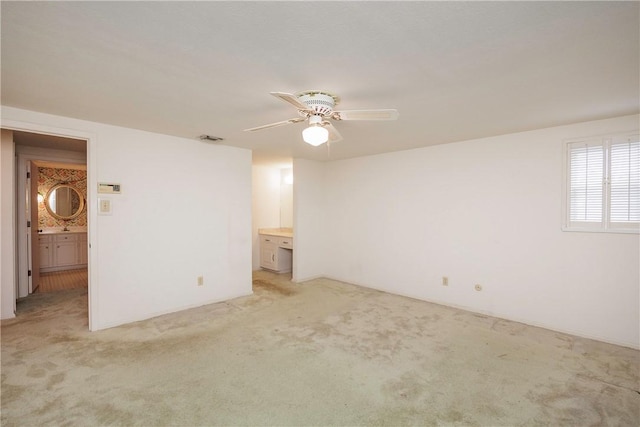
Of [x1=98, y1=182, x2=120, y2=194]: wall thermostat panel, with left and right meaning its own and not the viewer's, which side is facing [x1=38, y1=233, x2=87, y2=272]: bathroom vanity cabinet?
back

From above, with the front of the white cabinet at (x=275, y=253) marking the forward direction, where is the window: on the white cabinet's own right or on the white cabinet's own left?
on the white cabinet's own left

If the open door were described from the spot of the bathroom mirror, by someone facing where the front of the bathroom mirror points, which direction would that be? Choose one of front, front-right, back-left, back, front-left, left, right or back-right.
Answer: front

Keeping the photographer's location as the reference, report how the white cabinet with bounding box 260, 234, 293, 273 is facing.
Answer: facing the viewer and to the left of the viewer

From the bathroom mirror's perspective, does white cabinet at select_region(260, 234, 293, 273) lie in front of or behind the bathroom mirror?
in front

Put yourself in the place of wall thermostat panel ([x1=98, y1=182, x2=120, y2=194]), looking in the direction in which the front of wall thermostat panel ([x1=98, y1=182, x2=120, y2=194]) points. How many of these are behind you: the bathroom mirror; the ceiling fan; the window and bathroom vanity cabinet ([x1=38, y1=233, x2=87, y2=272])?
2

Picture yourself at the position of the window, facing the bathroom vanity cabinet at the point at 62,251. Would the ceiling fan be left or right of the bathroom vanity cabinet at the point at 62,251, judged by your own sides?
left

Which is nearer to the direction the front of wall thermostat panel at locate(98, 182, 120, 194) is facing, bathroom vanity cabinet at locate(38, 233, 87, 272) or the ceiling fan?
the ceiling fan

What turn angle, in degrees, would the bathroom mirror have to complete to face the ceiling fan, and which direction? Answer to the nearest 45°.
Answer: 0° — it already faces it

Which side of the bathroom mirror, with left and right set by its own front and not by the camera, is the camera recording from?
front

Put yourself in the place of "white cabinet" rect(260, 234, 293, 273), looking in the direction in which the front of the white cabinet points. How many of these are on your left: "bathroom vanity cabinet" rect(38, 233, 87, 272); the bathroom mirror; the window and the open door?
1
